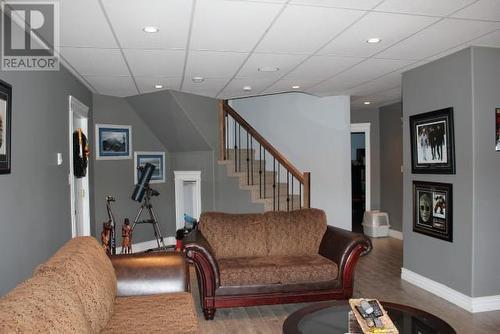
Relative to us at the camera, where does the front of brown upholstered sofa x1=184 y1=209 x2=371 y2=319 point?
facing the viewer

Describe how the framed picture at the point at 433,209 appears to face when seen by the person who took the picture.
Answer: facing the viewer and to the left of the viewer

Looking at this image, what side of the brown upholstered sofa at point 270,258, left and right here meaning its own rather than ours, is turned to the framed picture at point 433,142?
left

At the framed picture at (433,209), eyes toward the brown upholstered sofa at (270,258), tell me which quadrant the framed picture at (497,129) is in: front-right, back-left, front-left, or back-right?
back-left

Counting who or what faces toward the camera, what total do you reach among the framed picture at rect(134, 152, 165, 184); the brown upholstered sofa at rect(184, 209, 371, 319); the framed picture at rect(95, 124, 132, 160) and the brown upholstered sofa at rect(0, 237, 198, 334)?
3

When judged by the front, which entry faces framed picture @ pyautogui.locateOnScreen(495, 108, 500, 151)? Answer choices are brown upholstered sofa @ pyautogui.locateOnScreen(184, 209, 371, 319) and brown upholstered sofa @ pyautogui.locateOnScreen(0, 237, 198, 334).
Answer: brown upholstered sofa @ pyautogui.locateOnScreen(0, 237, 198, 334)

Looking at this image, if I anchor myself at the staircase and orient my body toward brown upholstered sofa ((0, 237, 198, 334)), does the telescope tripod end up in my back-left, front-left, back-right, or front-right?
front-right

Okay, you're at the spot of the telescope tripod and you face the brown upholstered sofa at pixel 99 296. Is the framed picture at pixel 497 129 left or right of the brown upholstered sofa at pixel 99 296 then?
left

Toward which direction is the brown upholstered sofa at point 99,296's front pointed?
to the viewer's right

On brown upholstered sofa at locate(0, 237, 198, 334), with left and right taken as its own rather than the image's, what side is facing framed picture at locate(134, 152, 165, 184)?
left

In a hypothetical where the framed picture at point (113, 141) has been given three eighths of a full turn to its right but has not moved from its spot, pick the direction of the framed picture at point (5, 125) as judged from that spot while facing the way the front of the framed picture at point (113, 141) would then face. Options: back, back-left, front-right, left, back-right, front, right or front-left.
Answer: back-left

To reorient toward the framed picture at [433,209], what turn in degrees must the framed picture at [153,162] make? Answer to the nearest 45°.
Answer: approximately 45° to its left

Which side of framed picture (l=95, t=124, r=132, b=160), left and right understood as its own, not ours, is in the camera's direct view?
front

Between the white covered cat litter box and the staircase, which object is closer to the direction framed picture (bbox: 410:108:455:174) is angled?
the staircase

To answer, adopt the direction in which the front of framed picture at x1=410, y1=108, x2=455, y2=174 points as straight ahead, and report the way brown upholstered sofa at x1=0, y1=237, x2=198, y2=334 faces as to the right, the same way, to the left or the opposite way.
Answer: the opposite way

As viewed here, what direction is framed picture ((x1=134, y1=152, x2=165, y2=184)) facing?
toward the camera
